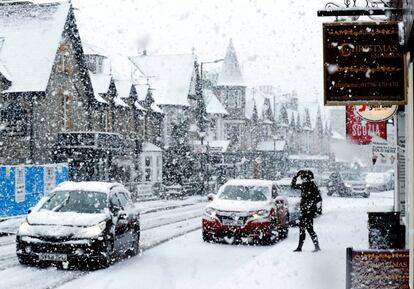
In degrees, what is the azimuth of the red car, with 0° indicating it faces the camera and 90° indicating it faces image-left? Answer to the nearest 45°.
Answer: approximately 45°

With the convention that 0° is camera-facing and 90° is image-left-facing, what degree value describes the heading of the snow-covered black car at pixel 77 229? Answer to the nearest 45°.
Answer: approximately 45°

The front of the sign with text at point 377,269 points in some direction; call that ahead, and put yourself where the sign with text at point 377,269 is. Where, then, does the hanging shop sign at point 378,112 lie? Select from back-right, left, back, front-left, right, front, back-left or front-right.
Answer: back

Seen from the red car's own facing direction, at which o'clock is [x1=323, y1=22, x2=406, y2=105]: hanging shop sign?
The hanging shop sign is roughly at 10 o'clock from the red car.

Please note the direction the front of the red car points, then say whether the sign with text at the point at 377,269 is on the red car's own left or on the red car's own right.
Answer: on the red car's own left

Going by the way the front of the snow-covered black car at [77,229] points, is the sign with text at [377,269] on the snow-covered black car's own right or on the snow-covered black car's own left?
on the snow-covered black car's own left
